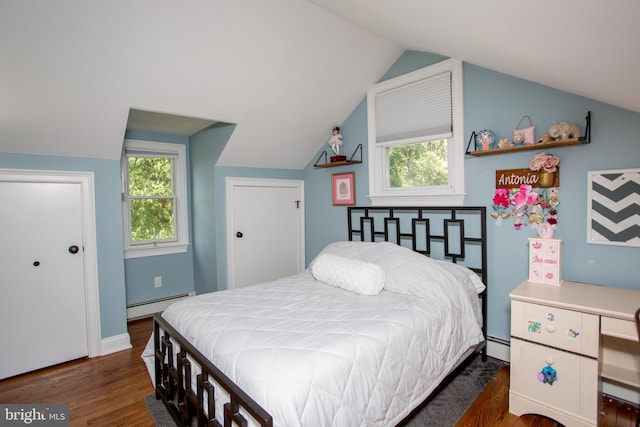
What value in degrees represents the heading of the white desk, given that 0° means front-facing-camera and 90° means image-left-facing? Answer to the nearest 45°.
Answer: approximately 45°

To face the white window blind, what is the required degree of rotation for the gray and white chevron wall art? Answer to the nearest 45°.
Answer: approximately 45° to its right

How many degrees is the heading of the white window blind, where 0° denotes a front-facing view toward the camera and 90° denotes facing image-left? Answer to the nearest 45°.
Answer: approximately 45°

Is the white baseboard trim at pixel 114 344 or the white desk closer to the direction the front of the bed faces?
the white baseboard trim

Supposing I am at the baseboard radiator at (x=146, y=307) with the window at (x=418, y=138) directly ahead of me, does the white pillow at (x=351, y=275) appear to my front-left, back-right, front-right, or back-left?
front-right

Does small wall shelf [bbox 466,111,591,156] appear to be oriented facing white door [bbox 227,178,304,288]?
no

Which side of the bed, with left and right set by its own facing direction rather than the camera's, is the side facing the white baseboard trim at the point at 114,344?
right

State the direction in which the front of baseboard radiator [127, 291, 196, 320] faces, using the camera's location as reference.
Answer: facing the viewer and to the right of the viewer

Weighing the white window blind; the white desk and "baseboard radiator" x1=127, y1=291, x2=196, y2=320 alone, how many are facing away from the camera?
0

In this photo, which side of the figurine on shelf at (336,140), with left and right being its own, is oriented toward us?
front

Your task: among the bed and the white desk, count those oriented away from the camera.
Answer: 0
